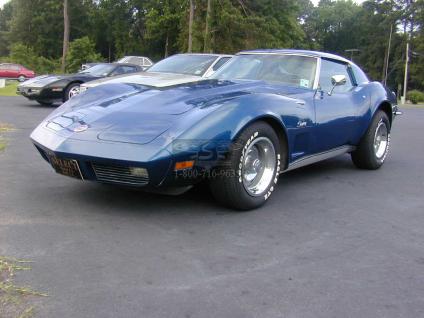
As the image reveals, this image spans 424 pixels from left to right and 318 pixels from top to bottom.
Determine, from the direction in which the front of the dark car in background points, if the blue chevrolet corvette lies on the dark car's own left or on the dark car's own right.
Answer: on the dark car's own left

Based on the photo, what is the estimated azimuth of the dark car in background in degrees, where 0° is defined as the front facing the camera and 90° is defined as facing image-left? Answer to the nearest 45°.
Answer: approximately 45°

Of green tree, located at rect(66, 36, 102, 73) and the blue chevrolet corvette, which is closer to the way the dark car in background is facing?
the blue chevrolet corvette

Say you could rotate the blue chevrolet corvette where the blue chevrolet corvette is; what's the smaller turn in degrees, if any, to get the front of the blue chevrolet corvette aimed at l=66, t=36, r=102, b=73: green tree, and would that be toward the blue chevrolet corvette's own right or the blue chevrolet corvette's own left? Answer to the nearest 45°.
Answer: approximately 135° to the blue chevrolet corvette's own right

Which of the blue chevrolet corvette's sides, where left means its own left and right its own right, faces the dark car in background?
right

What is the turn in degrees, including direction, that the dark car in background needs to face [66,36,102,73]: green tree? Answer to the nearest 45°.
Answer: approximately 135° to its right

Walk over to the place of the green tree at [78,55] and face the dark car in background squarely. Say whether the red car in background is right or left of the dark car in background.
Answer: right

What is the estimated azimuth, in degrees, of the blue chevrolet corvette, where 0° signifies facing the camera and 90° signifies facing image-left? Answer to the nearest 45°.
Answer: approximately 45°

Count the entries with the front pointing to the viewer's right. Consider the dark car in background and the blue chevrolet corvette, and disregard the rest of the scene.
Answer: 0
